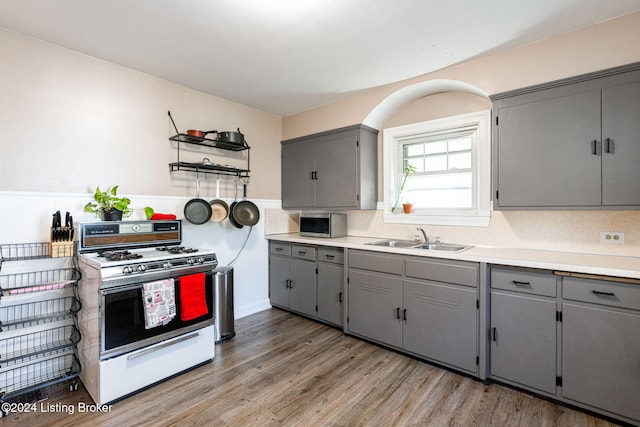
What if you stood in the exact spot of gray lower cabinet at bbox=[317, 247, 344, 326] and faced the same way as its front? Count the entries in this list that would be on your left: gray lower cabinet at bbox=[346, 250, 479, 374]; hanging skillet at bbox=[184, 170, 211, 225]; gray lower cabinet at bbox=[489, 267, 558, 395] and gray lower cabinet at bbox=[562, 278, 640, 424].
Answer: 3

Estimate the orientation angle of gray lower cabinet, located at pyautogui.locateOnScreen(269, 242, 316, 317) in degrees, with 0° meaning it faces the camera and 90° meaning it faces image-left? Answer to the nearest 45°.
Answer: approximately 45°

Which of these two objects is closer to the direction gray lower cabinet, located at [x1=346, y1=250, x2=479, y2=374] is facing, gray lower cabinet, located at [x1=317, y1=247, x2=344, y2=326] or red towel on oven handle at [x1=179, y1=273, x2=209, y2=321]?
the red towel on oven handle

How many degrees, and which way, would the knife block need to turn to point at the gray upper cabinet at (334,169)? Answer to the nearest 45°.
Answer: approximately 90° to its left

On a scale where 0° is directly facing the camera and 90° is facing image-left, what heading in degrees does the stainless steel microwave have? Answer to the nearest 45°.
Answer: approximately 45°

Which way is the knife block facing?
toward the camera

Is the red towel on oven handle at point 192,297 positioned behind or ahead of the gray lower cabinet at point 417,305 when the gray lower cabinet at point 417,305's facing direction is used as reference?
ahead

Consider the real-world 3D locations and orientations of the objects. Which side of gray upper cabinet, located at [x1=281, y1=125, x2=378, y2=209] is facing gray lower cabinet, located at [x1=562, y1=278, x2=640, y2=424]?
left

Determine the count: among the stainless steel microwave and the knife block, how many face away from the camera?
0

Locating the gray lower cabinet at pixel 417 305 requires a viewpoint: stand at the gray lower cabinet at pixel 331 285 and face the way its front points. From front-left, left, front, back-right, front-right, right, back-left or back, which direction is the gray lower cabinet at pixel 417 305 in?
left

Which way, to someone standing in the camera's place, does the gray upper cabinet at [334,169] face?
facing the viewer and to the left of the viewer

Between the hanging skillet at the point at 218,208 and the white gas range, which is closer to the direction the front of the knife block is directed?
the white gas range

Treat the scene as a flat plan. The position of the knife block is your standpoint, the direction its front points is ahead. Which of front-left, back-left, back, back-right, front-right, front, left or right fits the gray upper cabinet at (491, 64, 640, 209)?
front-left

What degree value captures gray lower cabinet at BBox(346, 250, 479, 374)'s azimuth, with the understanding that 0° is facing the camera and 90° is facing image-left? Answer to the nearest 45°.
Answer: approximately 45°
